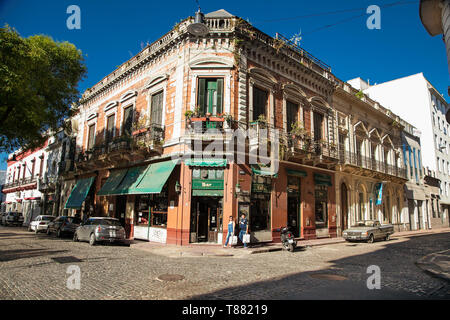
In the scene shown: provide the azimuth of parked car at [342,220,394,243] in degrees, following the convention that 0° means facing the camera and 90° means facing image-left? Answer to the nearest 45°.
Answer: approximately 45°

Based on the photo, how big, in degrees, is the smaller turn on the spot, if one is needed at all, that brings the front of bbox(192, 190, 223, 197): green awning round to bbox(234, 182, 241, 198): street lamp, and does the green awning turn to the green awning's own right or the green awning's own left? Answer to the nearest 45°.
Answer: approximately 90° to the green awning's own left

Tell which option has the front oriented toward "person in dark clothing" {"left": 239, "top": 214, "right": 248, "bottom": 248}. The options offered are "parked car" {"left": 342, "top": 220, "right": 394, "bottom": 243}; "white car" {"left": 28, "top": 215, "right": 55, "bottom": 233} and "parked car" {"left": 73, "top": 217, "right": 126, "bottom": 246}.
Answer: "parked car" {"left": 342, "top": 220, "right": 394, "bottom": 243}

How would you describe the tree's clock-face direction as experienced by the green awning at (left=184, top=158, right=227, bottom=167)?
The tree is roughly at 3 o'clock from the green awning.

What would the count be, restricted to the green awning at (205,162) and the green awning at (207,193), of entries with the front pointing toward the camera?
2

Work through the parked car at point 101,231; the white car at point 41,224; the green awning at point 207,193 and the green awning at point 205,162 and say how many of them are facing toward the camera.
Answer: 2

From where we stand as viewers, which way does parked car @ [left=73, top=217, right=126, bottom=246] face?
facing away from the viewer and to the left of the viewer

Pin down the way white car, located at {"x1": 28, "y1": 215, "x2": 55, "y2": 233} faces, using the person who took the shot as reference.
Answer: facing away from the viewer and to the left of the viewer

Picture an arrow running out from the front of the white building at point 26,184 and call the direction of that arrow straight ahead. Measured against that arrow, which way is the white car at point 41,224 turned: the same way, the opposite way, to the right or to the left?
to the right

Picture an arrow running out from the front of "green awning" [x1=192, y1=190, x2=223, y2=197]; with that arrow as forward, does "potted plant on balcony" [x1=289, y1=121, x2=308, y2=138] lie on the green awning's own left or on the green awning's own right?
on the green awning's own left
